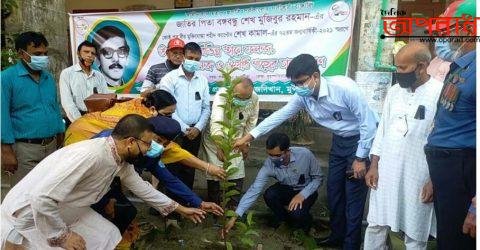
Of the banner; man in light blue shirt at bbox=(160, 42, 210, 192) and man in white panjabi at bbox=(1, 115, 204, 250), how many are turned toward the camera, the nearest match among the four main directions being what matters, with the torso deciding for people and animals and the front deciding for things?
2

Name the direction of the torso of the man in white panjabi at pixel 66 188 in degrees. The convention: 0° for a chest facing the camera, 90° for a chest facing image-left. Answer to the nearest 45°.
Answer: approximately 270°

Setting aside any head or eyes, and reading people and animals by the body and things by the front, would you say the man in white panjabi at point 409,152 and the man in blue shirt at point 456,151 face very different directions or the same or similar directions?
same or similar directions

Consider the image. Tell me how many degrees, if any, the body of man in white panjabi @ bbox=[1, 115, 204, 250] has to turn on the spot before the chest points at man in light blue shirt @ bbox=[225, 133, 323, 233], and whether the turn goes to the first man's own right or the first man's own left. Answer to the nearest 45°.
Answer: approximately 45° to the first man's own left

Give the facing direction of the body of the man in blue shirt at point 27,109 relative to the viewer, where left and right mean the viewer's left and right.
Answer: facing the viewer and to the right of the viewer

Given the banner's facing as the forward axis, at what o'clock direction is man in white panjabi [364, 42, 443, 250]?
The man in white panjabi is roughly at 11 o'clock from the banner.

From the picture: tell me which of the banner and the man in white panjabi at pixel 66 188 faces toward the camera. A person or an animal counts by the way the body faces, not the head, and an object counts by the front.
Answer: the banner

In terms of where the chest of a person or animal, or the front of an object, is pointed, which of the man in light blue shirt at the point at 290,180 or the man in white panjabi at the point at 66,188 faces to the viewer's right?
the man in white panjabi

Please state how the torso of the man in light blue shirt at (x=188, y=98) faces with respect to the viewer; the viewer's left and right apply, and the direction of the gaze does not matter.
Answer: facing the viewer

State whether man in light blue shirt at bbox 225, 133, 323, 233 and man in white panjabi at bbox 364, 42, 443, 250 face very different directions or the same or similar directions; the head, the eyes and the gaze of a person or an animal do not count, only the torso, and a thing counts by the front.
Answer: same or similar directions

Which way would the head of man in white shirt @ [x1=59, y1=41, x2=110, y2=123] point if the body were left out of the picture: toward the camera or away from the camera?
toward the camera

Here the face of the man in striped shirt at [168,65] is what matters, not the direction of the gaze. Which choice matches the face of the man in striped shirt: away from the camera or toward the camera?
toward the camera

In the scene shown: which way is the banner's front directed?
toward the camera

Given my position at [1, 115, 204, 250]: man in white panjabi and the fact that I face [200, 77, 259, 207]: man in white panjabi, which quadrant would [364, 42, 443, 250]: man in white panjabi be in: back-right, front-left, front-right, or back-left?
front-right

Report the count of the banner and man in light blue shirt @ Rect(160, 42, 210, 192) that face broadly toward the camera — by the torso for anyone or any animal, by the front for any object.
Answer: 2

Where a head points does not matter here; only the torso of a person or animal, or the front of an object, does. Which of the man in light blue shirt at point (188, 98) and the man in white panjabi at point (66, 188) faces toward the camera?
the man in light blue shirt
